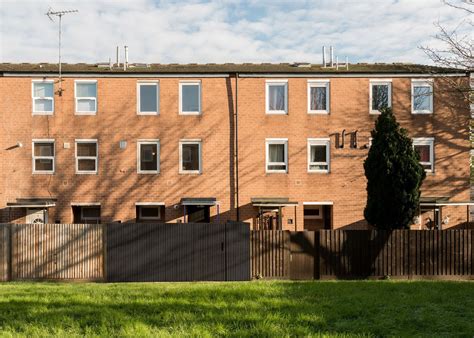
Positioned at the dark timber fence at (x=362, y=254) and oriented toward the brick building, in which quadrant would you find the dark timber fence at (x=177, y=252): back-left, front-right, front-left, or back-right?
front-left

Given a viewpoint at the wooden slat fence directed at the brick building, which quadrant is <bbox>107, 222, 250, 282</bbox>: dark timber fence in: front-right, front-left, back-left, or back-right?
front-right

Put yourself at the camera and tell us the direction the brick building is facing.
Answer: facing the viewer

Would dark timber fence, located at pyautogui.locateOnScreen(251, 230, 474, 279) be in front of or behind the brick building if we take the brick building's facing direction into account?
in front

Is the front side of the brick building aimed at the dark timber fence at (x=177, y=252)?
yes
